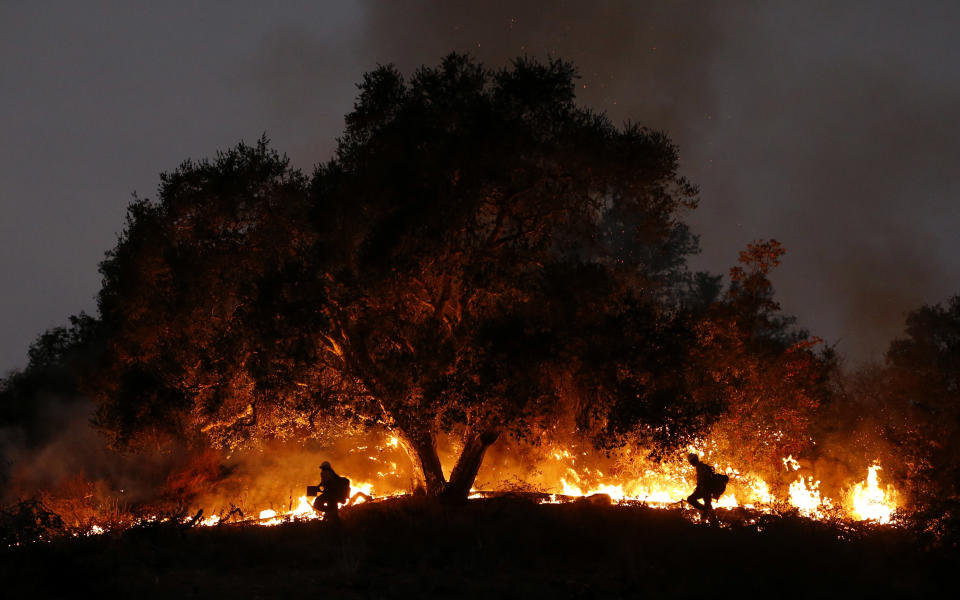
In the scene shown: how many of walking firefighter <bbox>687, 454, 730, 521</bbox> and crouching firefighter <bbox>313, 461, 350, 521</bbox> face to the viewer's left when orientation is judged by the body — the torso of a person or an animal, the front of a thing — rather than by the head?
2

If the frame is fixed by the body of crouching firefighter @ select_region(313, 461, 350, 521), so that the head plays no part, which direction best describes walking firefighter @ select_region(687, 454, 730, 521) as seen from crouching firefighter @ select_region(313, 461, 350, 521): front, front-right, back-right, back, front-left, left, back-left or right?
back

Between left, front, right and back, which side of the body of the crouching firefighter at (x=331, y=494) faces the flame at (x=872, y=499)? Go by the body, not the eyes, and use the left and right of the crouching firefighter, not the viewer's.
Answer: back

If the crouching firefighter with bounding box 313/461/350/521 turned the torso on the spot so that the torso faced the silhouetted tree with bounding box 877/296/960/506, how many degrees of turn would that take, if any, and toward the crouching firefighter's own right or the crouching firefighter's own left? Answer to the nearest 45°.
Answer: approximately 180°

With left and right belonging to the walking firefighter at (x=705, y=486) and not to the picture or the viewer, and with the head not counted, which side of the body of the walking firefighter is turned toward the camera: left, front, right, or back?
left

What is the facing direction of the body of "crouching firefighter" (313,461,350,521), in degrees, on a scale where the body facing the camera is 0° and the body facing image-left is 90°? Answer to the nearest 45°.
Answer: approximately 90°

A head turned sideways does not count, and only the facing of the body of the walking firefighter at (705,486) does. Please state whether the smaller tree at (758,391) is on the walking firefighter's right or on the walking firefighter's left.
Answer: on the walking firefighter's right
